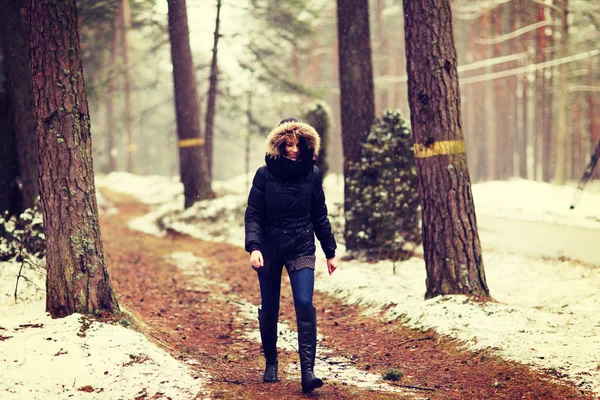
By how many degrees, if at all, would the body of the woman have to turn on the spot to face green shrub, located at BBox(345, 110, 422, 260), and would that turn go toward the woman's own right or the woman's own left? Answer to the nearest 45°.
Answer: approximately 180°

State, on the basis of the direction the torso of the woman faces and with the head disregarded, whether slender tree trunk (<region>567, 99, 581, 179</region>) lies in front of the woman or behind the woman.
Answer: behind

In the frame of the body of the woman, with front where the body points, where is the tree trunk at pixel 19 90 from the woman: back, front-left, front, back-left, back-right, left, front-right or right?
back-right

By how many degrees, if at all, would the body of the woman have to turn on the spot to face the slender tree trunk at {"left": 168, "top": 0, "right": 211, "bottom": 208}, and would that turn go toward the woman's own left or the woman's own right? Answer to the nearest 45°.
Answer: approximately 180°

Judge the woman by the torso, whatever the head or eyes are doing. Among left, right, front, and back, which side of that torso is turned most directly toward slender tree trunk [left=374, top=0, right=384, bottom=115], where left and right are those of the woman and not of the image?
back

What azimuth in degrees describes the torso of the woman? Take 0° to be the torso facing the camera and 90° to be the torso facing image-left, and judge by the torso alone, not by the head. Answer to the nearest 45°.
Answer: approximately 0°

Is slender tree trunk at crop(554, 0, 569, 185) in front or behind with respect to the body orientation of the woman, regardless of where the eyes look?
behind
